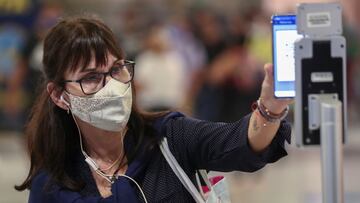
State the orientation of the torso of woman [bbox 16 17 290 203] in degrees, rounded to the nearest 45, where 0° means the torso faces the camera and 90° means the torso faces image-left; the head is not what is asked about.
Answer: approximately 315°

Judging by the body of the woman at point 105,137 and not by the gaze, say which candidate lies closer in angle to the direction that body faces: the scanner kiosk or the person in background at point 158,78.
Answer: the scanner kiosk

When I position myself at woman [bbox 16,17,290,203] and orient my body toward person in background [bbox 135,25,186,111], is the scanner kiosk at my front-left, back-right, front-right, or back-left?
back-right
